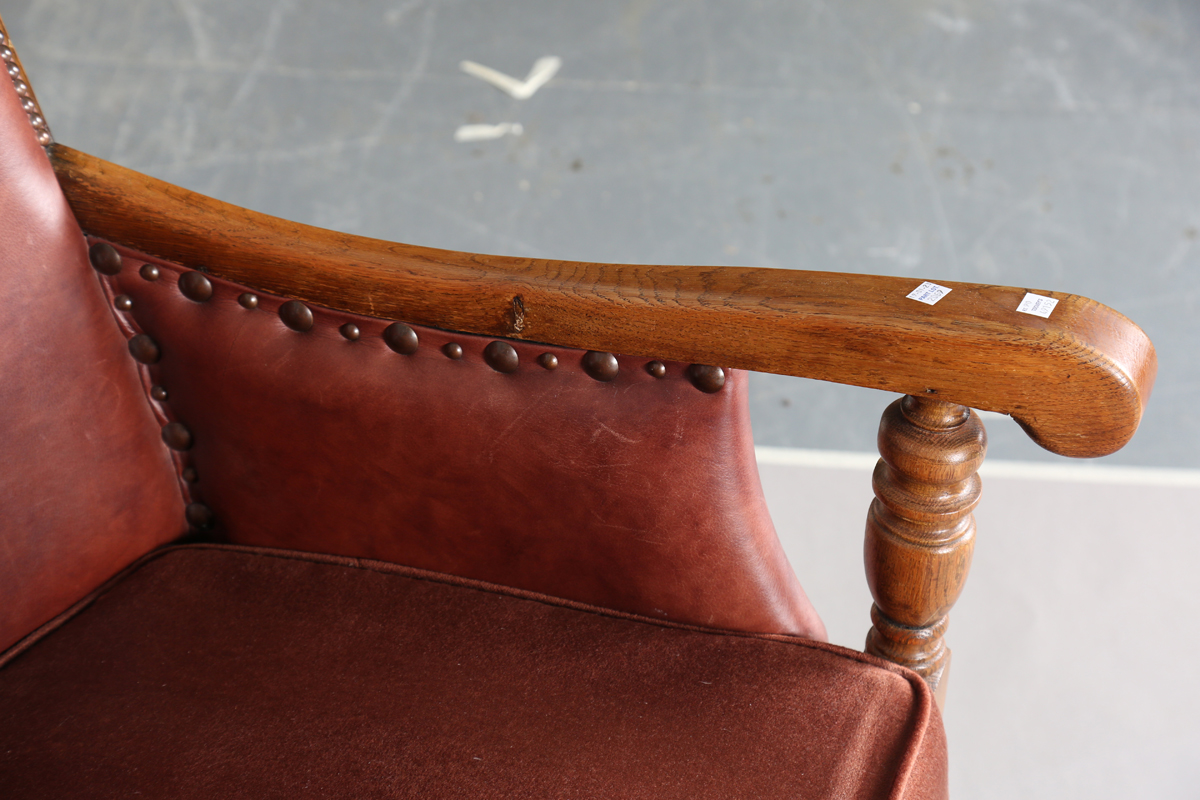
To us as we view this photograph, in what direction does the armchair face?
facing the viewer and to the right of the viewer
